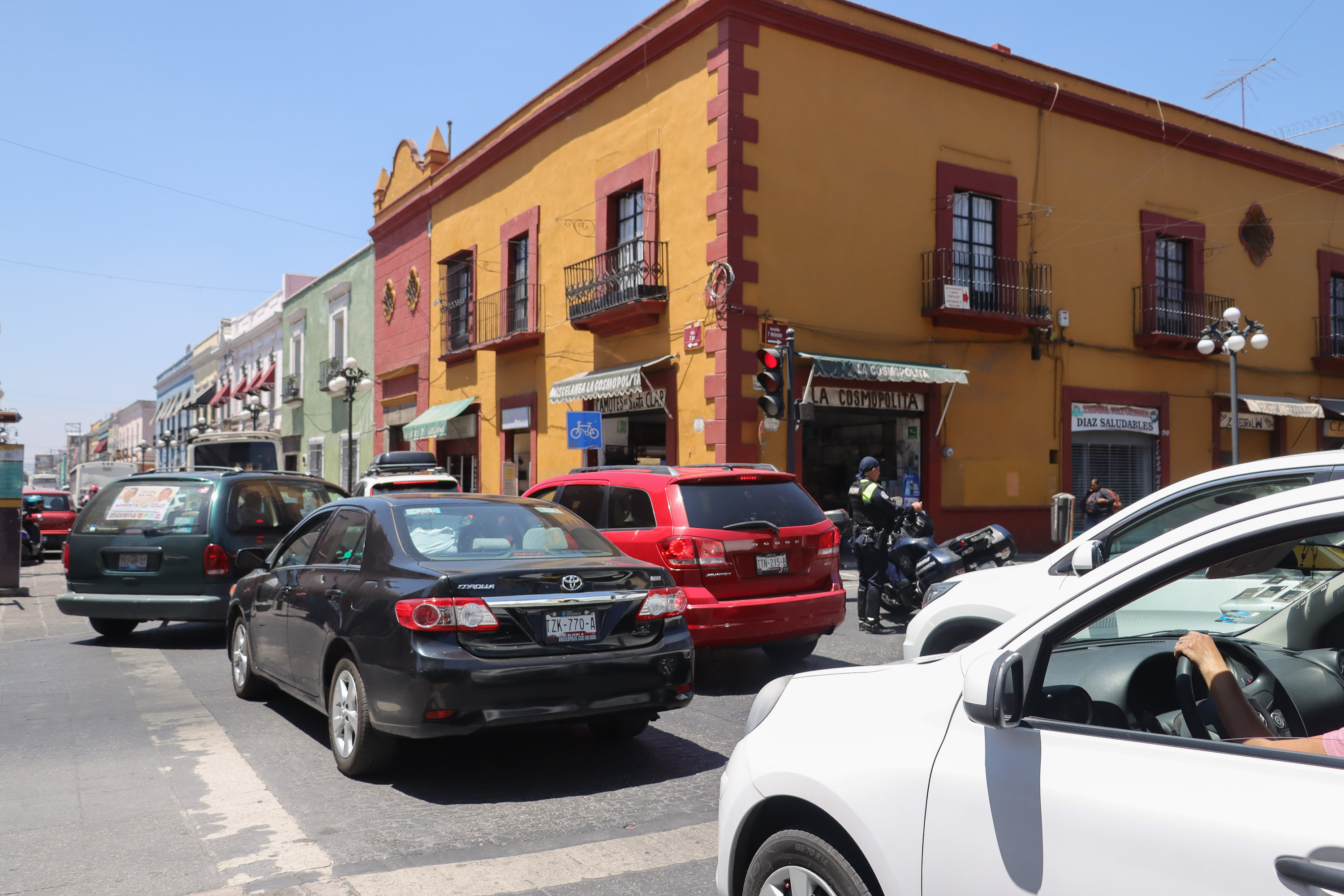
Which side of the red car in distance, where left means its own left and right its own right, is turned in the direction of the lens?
back

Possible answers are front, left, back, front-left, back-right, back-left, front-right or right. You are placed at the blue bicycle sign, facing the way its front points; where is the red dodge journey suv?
front

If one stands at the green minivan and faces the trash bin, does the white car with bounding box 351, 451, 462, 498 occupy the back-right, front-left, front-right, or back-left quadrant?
front-left

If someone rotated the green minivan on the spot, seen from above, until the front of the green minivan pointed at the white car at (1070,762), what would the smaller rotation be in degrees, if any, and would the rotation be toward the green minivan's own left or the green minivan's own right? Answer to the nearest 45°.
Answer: approximately 135° to the green minivan's own right

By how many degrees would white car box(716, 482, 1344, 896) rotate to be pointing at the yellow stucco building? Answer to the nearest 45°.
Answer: approximately 90° to its right

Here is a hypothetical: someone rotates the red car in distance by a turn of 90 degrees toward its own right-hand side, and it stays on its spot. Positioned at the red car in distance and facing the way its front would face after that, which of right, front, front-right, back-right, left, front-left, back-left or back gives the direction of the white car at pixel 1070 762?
right

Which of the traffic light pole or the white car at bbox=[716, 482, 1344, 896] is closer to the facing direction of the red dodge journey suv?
the traffic light pole

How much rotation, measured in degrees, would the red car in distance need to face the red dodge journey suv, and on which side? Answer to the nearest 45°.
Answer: approximately 180°

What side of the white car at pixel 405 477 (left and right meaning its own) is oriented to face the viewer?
back

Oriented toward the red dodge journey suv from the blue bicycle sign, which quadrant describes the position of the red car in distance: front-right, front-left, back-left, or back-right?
back-right

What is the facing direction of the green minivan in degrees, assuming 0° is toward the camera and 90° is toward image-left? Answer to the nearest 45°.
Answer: approximately 225°

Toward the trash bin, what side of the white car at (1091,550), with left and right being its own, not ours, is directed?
right

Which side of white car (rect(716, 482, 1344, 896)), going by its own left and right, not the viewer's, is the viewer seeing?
left

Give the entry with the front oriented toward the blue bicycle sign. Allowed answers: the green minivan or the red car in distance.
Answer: the green minivan

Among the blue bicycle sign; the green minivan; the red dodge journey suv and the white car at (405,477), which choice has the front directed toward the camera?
the blue bicycle sign

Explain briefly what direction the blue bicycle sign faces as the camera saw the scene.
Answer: facing the viewer

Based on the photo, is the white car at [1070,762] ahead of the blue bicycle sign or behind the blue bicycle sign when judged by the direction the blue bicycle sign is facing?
ahead

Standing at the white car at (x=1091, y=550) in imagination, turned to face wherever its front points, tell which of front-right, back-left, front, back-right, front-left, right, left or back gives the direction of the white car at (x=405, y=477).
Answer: front-right

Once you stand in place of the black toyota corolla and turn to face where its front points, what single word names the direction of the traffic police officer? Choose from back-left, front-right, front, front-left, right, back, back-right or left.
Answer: right
